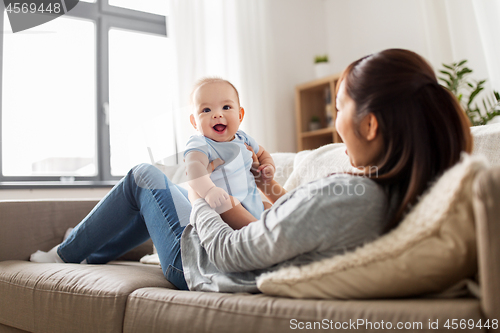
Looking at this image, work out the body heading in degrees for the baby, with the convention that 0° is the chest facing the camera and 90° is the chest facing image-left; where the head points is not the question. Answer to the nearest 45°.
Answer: approximately 0°

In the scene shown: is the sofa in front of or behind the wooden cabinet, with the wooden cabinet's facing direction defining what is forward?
in front

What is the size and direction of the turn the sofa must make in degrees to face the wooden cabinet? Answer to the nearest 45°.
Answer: approximately 180°

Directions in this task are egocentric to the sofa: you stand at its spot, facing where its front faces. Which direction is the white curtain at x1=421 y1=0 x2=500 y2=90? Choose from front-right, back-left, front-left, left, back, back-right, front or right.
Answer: back-left

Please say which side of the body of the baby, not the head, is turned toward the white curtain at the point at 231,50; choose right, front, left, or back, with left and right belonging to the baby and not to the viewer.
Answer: back

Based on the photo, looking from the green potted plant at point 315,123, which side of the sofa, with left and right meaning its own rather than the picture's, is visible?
back

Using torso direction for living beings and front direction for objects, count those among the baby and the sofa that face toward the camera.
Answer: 2
